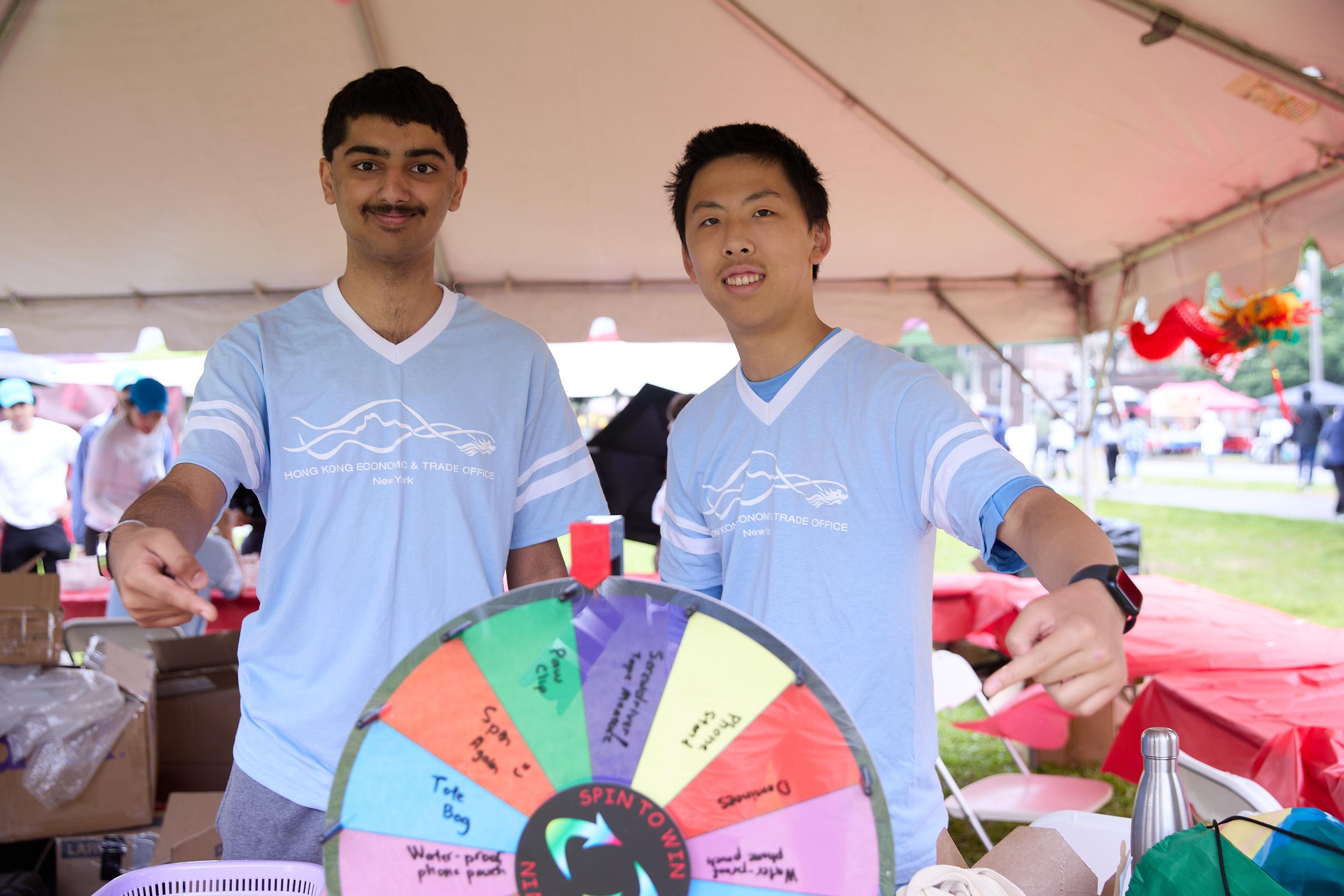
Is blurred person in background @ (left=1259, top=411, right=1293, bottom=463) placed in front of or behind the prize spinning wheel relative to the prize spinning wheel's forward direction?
behind

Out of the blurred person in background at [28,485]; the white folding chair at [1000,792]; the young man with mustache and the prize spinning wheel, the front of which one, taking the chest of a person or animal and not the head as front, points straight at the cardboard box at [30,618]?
the blurred person in background

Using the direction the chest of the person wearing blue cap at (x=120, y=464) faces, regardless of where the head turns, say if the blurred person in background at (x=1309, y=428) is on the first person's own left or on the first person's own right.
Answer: on the first person's own left

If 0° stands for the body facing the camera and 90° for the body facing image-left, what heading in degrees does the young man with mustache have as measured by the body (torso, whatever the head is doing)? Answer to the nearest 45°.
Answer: approximately 0°

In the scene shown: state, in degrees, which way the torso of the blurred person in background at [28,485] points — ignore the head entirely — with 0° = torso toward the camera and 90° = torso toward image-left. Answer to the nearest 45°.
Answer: approximately 0°

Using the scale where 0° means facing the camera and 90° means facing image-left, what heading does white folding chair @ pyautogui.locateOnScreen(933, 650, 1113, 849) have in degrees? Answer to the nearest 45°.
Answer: approximately 315°

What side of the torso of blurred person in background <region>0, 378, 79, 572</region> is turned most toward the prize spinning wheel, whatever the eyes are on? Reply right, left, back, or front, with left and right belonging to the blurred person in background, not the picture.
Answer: front

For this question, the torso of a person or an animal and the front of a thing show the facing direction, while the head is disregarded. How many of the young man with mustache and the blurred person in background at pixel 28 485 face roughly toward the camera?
2

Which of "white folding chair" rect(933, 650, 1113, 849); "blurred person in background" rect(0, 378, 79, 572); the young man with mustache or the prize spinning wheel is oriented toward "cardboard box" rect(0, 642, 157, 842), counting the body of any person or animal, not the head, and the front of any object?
the blurred person in background

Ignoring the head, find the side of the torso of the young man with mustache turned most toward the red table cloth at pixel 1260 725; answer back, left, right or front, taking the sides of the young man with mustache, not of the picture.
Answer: left
